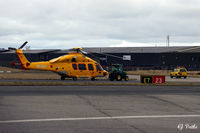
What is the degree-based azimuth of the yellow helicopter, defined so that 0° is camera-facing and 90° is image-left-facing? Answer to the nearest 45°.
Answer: approximately 270°

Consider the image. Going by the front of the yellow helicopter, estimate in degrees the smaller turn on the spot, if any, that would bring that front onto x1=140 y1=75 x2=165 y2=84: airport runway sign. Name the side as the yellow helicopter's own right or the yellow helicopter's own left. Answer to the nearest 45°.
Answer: approximately 45° to the yellow helicopter's own right
